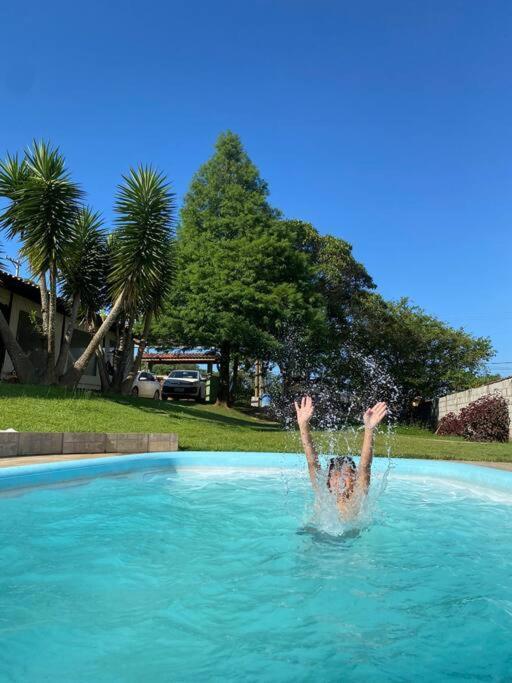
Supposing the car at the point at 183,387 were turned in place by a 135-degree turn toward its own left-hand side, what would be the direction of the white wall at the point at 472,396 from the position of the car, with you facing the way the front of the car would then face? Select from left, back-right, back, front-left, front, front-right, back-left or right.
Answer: right

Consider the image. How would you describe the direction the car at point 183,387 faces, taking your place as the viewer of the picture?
facing the viewer

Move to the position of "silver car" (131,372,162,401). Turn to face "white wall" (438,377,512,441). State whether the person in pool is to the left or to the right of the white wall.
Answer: right

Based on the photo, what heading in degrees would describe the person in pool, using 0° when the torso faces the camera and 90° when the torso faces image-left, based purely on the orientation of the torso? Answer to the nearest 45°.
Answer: approximately 0°

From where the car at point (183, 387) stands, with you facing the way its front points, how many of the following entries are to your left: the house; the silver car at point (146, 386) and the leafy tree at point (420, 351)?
1

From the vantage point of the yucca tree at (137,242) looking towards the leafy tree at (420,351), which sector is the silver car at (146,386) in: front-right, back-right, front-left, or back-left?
front-left

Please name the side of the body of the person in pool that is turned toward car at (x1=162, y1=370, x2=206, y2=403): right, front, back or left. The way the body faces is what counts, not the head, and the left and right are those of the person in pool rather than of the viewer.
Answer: back

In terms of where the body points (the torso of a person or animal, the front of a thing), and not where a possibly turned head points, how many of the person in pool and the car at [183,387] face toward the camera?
2

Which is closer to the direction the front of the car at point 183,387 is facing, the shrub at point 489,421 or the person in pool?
the person in pool
